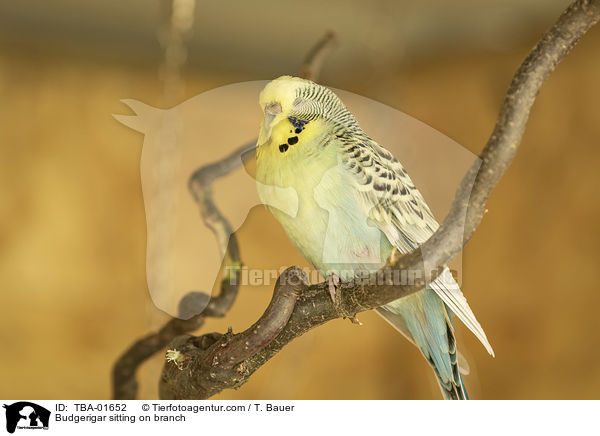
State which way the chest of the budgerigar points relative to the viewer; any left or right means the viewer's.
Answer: facing the viewer and to the left of the viewer
